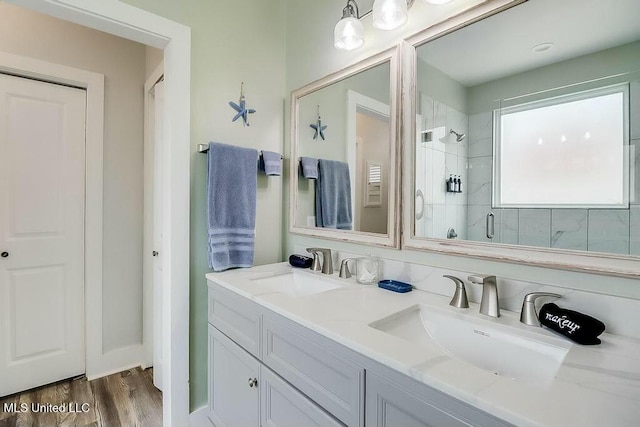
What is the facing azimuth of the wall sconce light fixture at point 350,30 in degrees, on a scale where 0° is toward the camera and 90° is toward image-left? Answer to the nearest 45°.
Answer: approximately 45°

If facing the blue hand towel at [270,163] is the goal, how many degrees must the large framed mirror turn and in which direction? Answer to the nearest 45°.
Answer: approximately 45° to its right

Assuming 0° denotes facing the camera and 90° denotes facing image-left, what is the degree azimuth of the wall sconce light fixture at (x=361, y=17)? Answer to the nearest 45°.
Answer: approximately 45°

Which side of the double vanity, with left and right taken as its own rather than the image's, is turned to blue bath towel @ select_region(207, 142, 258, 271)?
right

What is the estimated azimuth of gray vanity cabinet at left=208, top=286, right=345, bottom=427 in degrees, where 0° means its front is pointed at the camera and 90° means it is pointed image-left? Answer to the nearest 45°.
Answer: approximately 45°
